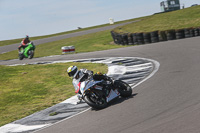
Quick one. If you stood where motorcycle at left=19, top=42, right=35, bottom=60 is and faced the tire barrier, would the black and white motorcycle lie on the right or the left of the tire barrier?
right

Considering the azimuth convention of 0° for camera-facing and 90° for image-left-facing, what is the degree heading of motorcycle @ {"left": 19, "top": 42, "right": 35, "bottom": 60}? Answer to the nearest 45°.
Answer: approximately 315°

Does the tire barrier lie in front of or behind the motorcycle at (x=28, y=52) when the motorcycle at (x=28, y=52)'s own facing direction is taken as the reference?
in front

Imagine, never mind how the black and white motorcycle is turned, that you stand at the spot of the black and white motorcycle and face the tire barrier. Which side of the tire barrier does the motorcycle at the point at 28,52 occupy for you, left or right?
left

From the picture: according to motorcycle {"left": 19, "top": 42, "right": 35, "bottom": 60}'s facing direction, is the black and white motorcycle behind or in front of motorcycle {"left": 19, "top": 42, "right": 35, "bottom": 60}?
in front
